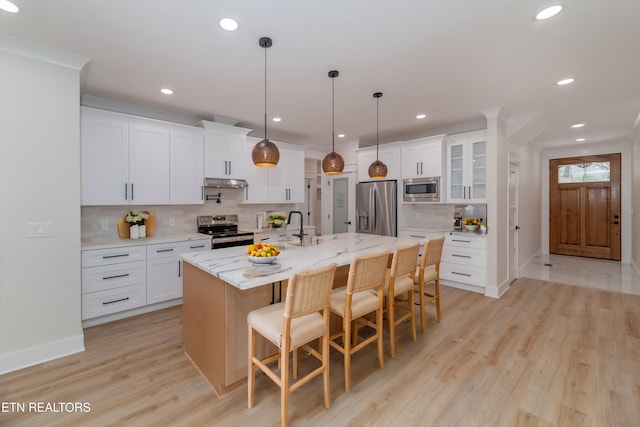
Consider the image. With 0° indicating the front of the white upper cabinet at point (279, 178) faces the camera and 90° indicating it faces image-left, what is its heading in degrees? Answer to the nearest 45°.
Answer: approximately 315°

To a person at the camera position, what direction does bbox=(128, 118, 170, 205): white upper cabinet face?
facing the viewer and to the right of the viewer

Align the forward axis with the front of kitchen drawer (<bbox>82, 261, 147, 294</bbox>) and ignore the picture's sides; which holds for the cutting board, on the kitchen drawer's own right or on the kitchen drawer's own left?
on the kitchen drawer's own left

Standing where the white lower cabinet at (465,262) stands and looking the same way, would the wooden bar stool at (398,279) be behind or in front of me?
in front

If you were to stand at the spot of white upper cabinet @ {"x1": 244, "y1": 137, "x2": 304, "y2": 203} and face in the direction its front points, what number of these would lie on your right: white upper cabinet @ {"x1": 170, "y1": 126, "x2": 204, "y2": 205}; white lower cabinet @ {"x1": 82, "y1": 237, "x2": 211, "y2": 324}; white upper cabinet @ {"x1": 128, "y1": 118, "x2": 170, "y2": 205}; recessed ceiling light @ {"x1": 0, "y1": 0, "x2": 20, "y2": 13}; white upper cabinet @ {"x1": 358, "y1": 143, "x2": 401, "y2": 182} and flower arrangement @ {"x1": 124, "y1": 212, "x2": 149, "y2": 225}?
5

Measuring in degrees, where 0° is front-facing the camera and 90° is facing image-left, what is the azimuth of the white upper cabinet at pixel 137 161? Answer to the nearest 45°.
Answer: approximately 315°

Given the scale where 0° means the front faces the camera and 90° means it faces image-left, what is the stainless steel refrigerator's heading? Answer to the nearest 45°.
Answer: approximately 45°

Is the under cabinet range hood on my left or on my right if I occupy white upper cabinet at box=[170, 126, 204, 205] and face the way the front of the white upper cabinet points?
on my left
